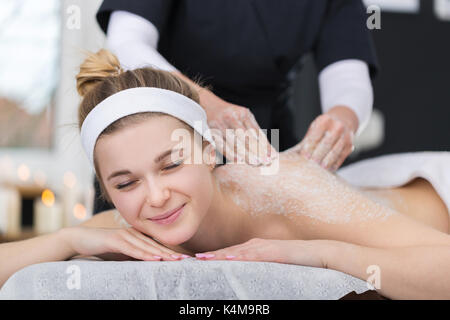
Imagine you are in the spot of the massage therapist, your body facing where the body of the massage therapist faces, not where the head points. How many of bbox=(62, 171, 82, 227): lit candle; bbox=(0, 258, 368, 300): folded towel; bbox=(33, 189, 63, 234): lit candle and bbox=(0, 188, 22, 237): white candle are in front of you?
1

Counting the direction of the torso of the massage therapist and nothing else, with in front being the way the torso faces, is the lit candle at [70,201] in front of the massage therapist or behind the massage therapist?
behind

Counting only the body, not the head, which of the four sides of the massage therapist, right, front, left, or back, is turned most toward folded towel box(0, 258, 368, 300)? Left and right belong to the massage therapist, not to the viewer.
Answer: front

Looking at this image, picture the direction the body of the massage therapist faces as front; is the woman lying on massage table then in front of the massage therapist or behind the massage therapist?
in front

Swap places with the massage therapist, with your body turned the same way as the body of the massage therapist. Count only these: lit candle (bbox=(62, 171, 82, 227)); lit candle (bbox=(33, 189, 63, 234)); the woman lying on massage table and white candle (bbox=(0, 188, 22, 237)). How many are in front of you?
1

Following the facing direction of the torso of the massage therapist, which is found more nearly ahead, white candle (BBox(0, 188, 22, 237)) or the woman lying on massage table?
the woman lying on massage table

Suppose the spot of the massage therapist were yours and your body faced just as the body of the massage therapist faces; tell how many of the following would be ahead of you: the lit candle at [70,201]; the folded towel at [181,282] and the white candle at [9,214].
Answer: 1

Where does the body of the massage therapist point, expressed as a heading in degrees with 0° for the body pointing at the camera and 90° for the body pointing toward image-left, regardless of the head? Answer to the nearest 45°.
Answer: approximately 0°

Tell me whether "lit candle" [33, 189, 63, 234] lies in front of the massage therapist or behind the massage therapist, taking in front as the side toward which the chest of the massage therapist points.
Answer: behind

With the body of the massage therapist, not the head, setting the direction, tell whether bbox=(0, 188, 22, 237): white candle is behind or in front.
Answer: behind
